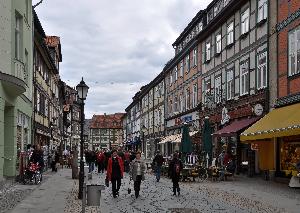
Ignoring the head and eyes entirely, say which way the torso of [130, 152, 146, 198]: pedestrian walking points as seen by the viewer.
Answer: toward the camera

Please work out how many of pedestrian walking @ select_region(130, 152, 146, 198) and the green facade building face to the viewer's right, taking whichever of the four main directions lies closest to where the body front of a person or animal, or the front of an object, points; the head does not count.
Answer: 1

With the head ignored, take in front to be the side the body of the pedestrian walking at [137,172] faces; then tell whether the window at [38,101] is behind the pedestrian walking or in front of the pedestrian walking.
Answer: behind

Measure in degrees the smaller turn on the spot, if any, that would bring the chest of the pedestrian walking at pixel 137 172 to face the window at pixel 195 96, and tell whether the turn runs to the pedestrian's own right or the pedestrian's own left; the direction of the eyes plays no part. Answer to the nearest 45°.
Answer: approximately 180°

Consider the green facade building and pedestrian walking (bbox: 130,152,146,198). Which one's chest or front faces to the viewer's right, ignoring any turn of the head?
the green facade building

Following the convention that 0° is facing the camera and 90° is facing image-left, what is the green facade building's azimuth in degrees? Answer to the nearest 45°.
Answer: approximately 270°

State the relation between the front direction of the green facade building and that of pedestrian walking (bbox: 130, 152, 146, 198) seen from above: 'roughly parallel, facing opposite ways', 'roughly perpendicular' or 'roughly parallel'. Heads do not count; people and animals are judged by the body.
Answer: roughly perpendicular
